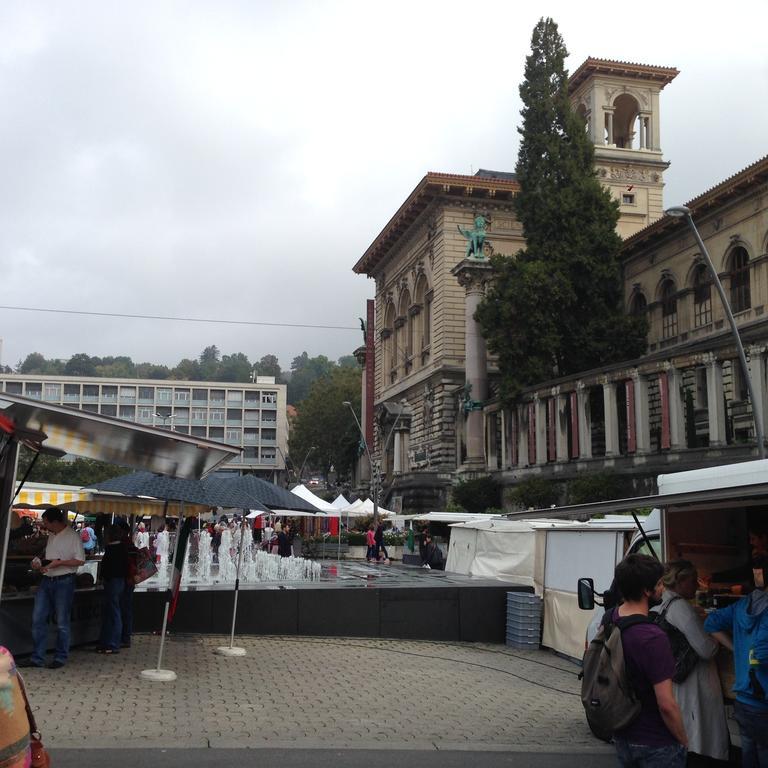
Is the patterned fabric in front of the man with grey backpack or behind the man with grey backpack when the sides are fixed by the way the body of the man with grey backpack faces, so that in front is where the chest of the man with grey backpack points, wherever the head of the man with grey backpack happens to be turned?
behind

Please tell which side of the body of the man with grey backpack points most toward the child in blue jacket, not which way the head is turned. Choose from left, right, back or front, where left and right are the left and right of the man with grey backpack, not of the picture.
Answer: front

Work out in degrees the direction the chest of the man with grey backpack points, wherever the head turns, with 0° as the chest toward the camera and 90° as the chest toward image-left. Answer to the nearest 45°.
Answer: approximately 225°

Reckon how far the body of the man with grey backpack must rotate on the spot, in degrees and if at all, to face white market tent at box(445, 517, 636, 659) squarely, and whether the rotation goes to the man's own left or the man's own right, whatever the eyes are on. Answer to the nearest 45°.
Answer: approximately 45° to the man's own left

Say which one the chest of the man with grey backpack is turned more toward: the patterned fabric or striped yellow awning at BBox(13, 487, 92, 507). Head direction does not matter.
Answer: the striped yellow awning

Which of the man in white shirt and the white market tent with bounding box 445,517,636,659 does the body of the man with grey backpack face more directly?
the white market tent

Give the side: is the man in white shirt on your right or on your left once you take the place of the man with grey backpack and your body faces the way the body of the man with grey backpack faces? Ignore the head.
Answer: on your left

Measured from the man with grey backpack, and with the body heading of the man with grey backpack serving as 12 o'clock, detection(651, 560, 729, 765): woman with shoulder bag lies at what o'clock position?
The woman with shoulder bag is roughly at 11 o'clock from the man with grey backpack.

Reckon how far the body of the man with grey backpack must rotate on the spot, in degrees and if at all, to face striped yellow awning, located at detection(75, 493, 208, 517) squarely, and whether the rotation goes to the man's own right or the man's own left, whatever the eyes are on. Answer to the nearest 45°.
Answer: approximately 90° to the man's own left

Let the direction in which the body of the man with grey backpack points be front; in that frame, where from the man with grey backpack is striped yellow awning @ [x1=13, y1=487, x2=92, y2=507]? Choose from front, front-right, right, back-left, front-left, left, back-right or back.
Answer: left

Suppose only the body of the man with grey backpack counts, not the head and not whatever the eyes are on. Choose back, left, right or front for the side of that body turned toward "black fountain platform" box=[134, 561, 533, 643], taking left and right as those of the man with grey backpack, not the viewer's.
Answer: left

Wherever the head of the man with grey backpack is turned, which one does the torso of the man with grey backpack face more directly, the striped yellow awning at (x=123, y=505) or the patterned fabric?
the striped yellow awning
